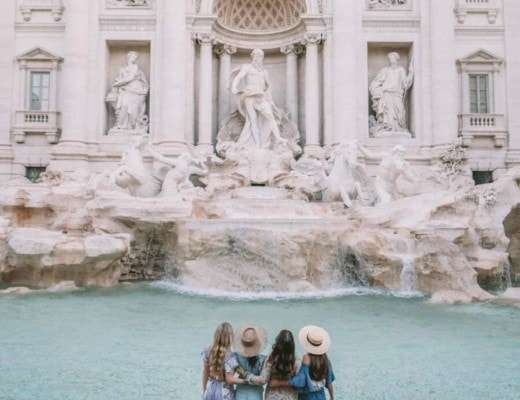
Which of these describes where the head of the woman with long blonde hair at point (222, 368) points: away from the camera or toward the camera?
away from the camera

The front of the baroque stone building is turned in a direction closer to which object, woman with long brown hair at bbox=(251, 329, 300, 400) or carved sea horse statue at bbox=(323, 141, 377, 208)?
the woman with long brown hair

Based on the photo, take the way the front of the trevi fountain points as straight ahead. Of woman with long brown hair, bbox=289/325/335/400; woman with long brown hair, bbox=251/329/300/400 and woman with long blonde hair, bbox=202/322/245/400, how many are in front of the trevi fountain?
3

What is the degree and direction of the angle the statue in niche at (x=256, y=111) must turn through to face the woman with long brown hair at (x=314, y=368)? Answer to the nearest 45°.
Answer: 0° — it already faces them

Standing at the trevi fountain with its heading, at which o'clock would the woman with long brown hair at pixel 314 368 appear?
The woman with long brown hair is roughly at 12 o'clock from the trevi fountain.

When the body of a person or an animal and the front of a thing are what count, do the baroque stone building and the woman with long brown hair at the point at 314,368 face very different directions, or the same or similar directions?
very different directions

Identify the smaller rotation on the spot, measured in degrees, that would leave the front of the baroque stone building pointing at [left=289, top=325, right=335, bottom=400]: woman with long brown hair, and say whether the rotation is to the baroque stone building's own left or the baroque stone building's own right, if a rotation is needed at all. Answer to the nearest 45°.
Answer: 0° — it already faces them

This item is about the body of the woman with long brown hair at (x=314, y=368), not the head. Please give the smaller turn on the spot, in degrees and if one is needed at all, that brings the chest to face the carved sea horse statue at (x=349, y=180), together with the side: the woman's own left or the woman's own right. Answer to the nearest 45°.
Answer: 0° — they already face it

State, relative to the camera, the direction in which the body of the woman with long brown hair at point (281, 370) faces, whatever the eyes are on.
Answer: away from the camera

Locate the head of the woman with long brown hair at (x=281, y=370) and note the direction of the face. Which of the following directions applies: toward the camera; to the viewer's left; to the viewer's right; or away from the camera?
away from the camera

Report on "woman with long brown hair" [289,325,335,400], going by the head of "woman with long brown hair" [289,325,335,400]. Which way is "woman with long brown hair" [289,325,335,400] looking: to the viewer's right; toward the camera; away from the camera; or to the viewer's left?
away from the camera

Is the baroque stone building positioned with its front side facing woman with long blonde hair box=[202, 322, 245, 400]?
yes
